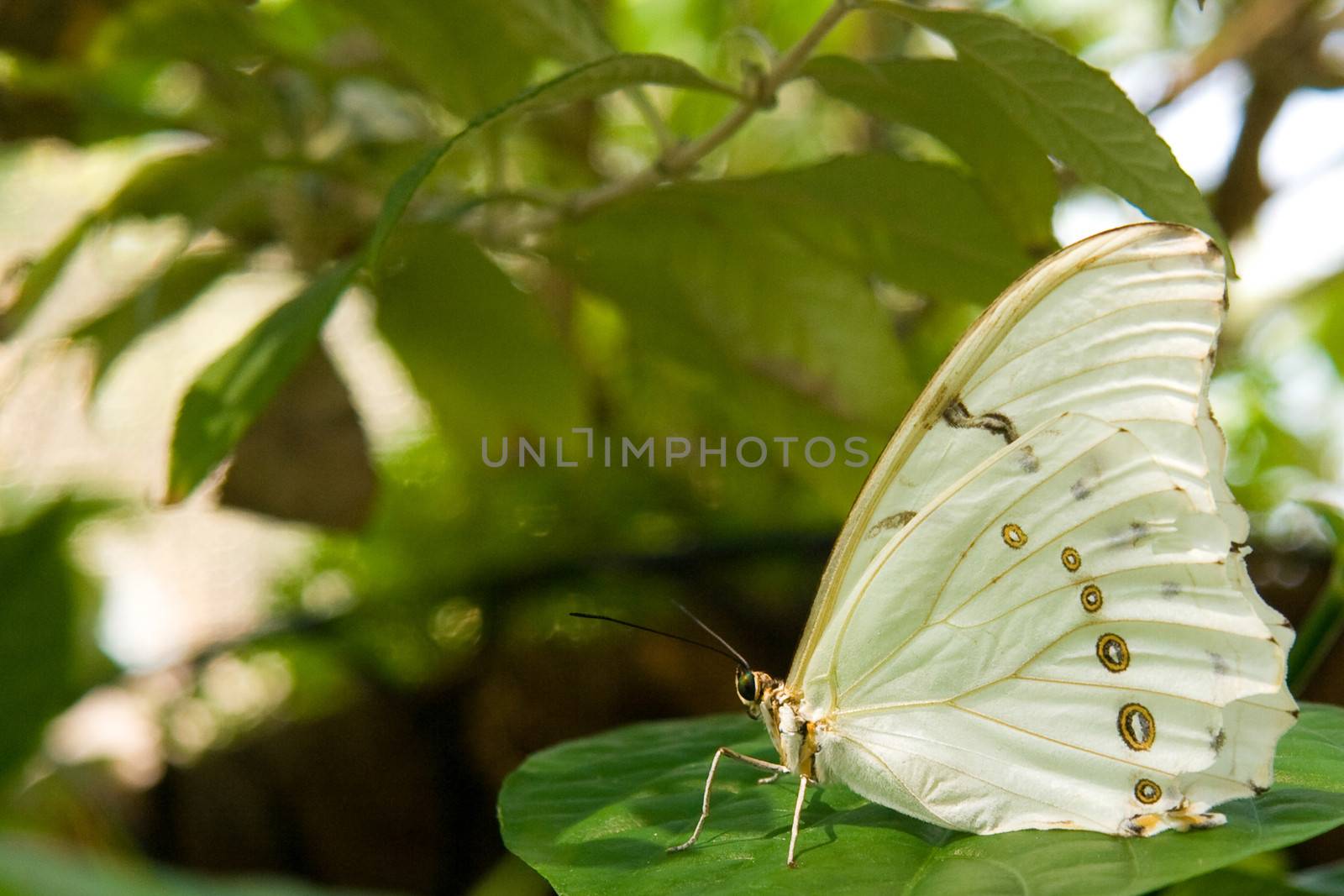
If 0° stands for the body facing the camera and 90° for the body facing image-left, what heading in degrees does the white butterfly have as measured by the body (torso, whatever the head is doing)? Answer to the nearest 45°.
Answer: approximately 90°
